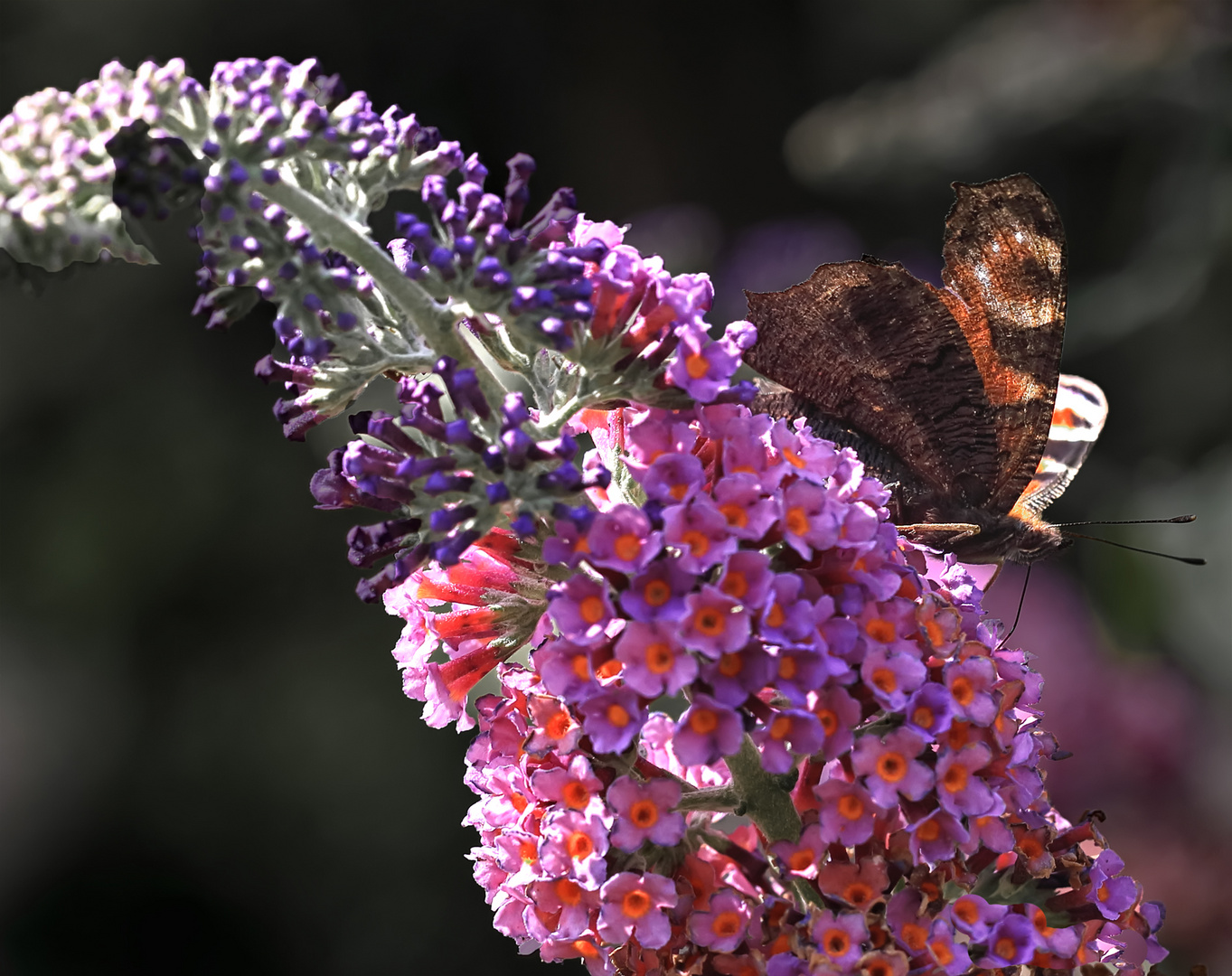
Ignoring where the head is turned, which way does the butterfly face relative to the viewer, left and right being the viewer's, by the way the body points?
facing to the right of the viewer
